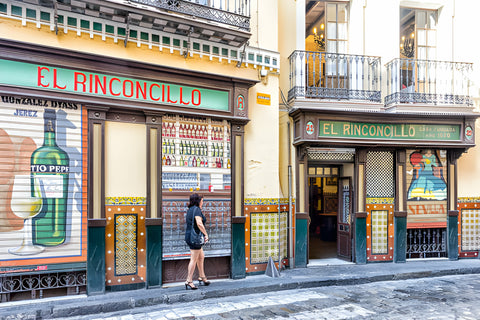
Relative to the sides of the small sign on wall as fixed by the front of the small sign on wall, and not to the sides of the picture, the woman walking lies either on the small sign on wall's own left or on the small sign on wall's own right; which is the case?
on the small sign on wall's own right

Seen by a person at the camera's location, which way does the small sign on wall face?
facing the viewer and to the right of the viewer
